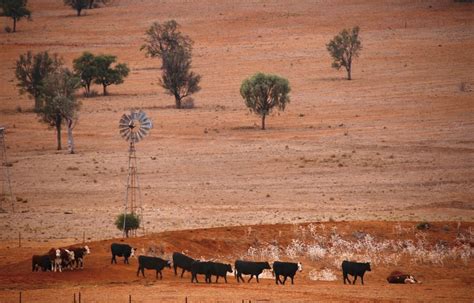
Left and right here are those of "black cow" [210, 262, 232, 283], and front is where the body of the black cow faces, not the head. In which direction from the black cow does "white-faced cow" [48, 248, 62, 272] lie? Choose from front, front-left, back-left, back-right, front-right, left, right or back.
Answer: back

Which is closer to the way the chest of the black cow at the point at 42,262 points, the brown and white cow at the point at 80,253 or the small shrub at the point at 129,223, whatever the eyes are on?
the brown and white cow

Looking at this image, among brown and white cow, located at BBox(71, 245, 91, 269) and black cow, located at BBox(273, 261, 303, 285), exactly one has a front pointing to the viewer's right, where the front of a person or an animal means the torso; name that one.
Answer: black cow, located at BBox(273, 261, 303, 285)

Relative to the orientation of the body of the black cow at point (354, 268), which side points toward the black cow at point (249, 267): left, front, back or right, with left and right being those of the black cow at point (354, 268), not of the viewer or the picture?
back

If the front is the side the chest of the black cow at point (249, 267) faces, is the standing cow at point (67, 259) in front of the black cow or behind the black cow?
behind

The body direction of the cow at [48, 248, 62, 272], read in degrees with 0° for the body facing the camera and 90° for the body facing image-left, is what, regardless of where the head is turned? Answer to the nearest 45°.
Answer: approximately 315°
